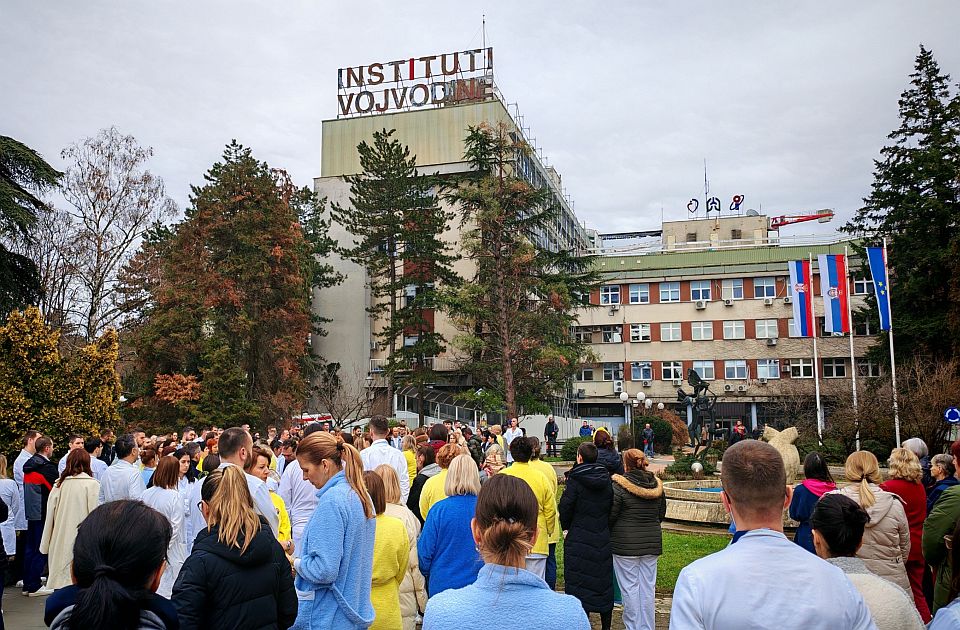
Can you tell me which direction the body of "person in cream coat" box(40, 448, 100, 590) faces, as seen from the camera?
away from the camera

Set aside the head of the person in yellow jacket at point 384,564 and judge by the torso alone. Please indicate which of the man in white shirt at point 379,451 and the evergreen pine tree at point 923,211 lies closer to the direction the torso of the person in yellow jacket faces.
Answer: the man in white shirt

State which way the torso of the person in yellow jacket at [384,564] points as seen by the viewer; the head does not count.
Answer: away from the camera

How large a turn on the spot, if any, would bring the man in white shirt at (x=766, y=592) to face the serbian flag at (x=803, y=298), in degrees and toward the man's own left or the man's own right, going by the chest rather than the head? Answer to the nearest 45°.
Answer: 0° — they already face it

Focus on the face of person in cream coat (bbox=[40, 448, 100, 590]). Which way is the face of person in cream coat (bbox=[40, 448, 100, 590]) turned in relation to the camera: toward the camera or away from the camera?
away from the camera

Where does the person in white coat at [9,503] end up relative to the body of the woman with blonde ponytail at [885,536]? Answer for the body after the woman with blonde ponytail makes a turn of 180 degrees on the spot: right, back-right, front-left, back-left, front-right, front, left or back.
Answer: right

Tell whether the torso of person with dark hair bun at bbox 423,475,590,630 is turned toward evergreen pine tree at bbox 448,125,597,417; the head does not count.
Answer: yes

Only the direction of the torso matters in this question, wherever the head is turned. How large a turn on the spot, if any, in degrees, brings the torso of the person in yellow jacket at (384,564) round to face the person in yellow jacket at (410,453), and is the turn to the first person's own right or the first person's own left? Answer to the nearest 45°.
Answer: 0° — they already face them

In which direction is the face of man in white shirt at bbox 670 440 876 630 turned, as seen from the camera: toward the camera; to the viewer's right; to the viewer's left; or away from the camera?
away from the camera

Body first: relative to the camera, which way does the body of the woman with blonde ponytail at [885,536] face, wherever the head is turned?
away from the camera

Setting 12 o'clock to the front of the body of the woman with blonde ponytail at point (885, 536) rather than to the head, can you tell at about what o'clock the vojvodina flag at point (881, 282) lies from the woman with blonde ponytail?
The vojvodina flag is roughly at 12 o'clock from the woman with blonde ponytail.
